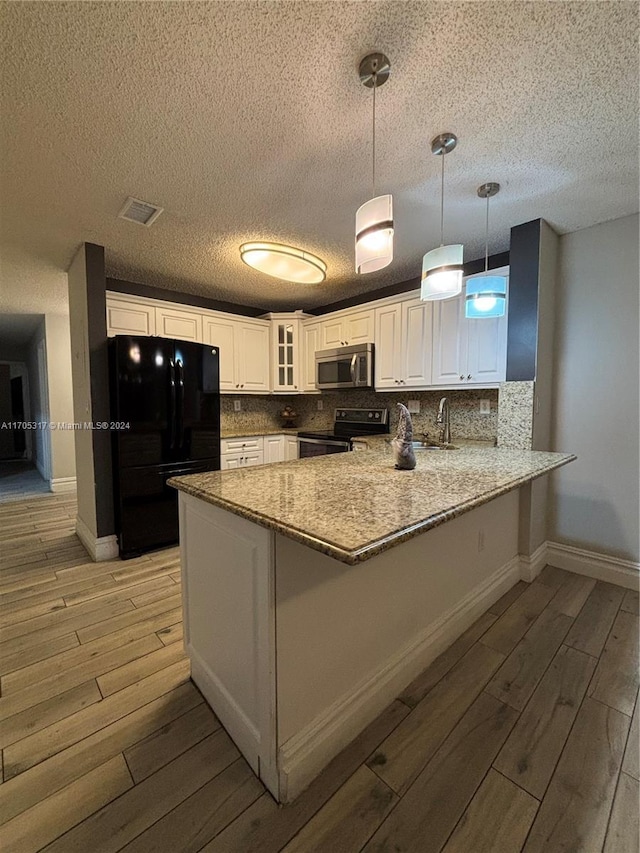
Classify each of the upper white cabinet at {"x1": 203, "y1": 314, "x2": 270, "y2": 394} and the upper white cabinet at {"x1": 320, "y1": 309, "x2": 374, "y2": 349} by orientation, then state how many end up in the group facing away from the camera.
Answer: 0

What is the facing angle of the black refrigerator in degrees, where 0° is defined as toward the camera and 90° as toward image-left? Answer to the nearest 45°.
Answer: approximately 315°

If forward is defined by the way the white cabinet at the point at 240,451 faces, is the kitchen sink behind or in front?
in front

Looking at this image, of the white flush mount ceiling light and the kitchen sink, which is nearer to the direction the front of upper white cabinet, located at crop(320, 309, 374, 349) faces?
the white flush mount ceiling light

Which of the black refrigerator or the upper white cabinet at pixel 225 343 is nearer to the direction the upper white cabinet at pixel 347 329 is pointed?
the black refrigerator

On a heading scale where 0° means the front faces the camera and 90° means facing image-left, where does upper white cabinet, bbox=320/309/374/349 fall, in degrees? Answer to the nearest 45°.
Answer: approximately 45°

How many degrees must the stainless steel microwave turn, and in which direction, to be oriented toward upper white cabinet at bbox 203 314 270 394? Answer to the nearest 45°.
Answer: approximately 45° to its right

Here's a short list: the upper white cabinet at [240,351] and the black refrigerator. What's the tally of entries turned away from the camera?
0
